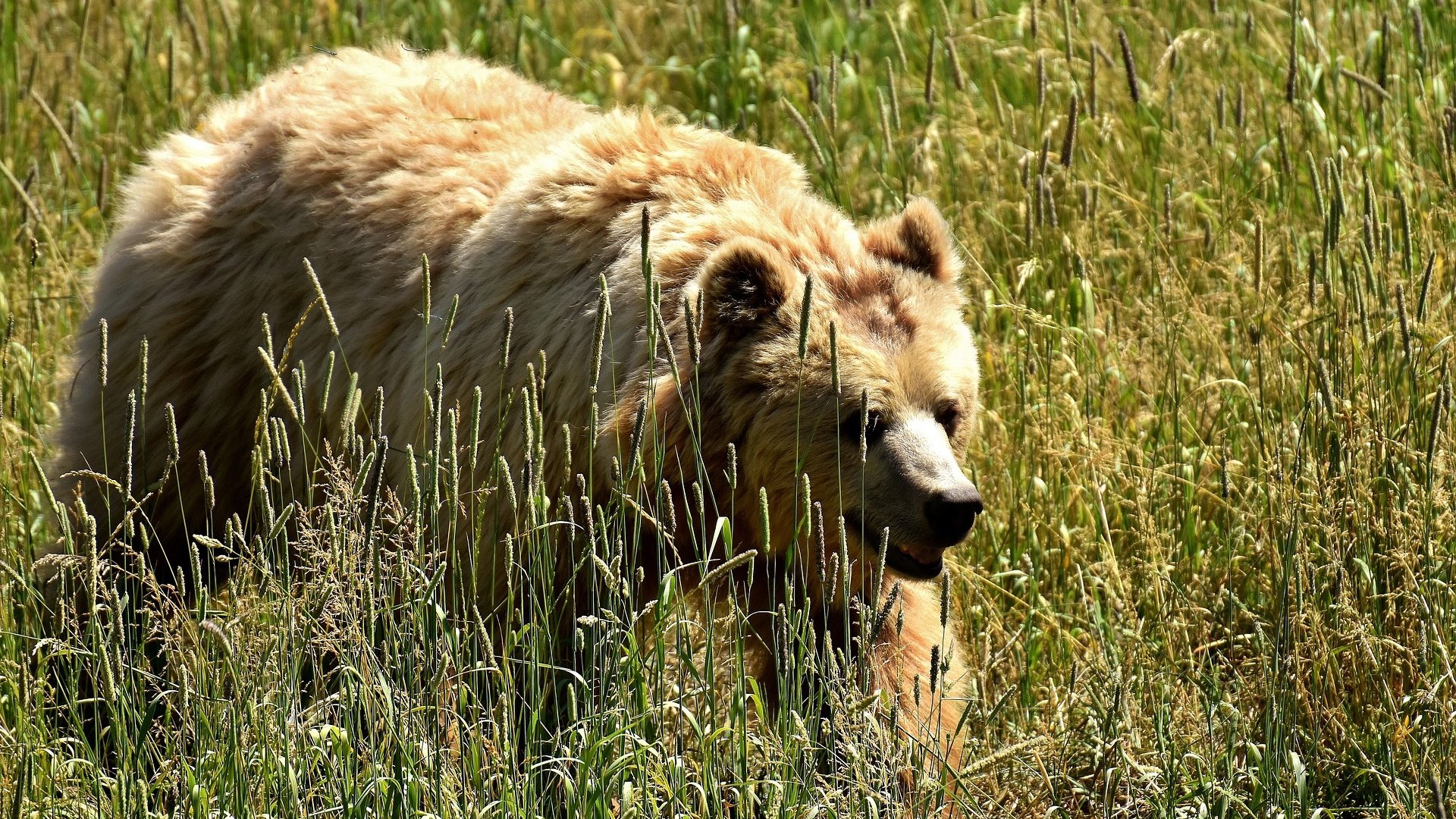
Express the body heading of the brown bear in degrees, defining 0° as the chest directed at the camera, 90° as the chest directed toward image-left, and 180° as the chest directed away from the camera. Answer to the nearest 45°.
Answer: approximately 315°
